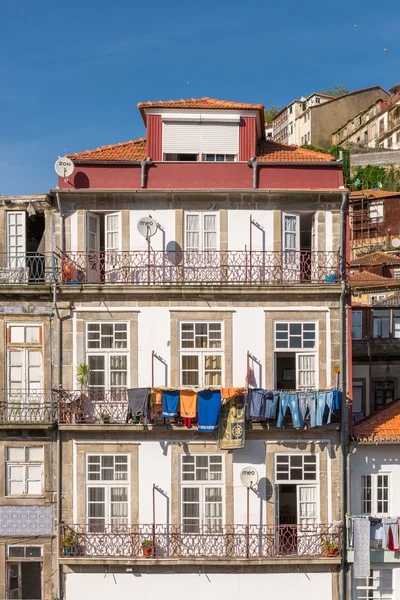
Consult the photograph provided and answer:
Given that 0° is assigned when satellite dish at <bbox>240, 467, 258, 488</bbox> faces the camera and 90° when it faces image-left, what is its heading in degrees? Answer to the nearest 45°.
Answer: approximately 0°

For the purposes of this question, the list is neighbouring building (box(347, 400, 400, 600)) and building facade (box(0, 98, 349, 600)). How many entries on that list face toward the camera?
2

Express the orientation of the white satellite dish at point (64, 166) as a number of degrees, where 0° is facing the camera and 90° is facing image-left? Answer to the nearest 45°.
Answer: approximately 0°

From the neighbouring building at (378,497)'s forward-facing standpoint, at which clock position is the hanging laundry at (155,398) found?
The hanging laundry is roughly at 2 o'clock from the neighbouring building.

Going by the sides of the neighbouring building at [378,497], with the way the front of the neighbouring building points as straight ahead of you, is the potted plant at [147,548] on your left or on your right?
on your right
